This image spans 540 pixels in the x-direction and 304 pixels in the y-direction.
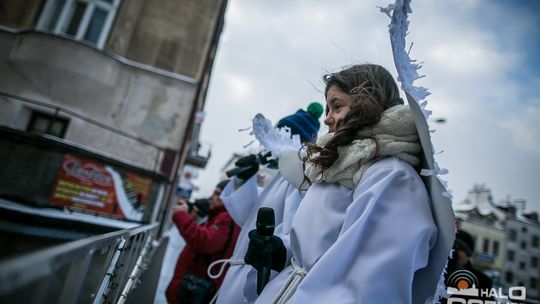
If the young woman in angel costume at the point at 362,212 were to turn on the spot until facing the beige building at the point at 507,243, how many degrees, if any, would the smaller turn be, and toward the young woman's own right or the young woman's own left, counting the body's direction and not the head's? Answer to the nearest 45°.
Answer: approximately 135° to the young woman's own right

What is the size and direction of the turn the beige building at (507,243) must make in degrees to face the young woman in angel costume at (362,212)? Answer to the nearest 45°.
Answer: approximately 45° to its left

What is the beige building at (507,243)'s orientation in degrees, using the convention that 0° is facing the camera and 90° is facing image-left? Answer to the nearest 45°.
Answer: approximately 45°

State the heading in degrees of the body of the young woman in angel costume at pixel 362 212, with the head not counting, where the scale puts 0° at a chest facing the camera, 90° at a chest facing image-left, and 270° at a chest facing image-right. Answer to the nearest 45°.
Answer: approximately 90°
